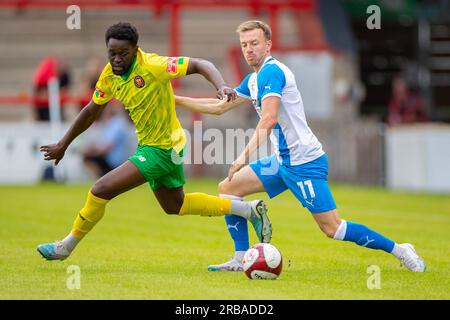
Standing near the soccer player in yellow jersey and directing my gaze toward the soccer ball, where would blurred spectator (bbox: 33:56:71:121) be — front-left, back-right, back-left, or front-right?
back-left

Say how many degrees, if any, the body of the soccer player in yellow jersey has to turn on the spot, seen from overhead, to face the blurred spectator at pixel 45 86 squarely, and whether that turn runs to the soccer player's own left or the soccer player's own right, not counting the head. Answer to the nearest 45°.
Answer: approximately 135° to the soccer player's own right

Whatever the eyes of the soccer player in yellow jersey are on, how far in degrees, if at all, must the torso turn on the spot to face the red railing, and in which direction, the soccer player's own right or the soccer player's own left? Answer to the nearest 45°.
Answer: approximately 135° to the soccer player's own right

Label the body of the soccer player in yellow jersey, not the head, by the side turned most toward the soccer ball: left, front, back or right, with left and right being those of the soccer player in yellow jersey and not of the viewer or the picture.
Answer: left
